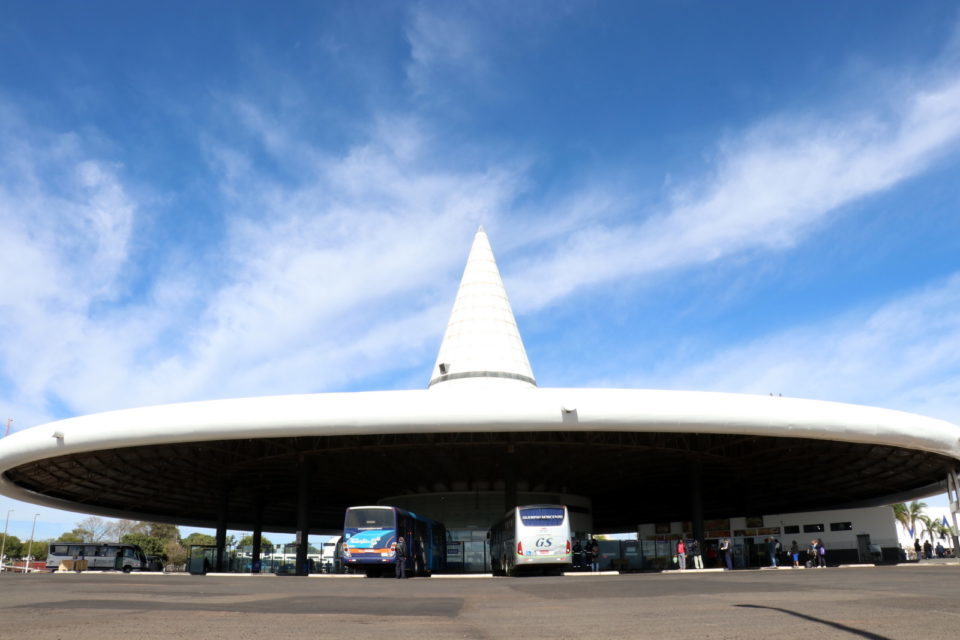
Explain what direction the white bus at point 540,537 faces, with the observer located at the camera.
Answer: facing away from the viewer

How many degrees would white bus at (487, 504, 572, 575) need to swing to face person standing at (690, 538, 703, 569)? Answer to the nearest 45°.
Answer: approximately 45° to its right

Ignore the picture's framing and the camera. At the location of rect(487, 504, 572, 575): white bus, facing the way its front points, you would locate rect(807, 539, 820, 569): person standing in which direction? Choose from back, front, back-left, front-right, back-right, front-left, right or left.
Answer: front-right

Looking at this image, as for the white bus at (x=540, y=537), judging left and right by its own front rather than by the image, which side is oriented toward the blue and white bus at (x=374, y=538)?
left

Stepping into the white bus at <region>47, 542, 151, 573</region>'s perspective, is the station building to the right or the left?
on its right

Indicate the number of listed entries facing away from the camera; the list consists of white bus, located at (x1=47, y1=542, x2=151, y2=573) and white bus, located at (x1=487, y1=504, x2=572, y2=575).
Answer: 1
